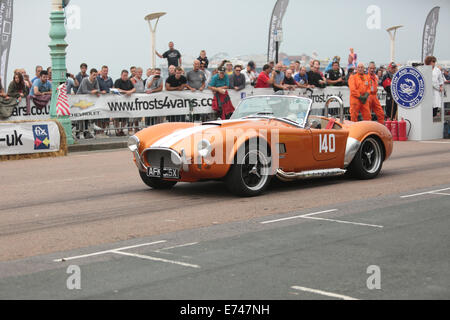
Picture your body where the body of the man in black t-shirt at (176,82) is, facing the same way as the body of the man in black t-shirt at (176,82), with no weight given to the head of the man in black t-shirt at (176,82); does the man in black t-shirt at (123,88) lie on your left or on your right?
on your right

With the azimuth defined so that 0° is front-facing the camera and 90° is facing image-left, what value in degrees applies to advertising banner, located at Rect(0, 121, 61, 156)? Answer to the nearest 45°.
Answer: approximately 0°

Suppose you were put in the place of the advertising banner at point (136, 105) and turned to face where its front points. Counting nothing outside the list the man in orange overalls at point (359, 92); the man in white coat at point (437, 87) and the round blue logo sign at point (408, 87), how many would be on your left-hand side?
3

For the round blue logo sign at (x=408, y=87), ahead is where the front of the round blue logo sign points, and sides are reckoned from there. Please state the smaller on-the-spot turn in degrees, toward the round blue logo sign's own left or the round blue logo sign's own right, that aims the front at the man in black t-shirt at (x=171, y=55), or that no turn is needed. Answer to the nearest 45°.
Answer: approximately 90° to the round blue logo sign's own right

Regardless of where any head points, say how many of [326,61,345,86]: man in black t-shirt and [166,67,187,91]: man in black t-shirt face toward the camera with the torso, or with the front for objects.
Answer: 2

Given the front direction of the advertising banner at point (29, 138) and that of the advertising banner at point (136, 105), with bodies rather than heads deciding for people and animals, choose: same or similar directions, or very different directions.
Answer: same or similar directions

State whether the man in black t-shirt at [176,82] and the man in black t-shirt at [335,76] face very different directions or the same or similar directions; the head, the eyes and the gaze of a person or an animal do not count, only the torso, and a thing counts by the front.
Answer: same or similar directions

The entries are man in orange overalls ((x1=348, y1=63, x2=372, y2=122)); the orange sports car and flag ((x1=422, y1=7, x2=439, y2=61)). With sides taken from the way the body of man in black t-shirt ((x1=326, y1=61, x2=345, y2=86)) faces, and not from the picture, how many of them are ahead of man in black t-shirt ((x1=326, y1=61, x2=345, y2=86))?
2

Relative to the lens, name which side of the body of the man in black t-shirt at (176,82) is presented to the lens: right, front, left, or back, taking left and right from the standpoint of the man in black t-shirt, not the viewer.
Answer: front

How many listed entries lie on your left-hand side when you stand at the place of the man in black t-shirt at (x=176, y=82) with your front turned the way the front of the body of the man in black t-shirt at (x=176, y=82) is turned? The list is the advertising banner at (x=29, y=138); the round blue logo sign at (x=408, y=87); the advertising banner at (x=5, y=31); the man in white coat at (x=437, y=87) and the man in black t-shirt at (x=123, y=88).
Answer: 2

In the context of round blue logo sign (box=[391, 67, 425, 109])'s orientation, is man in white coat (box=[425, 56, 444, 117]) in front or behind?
behind

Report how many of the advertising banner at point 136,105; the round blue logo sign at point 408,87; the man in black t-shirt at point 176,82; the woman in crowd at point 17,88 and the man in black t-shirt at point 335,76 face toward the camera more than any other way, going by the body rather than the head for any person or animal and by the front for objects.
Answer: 5

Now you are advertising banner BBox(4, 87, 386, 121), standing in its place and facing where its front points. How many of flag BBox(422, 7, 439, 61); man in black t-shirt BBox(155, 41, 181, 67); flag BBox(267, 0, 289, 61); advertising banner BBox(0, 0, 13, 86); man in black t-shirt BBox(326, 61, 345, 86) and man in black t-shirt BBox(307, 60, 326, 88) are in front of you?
0

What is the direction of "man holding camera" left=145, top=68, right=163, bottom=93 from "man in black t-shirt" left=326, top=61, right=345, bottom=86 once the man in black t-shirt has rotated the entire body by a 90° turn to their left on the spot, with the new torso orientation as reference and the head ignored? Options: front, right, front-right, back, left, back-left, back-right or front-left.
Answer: back-right

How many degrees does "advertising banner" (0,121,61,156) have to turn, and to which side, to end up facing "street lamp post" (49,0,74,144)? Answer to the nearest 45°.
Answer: approximately 180°

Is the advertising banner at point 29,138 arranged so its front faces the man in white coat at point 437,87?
no

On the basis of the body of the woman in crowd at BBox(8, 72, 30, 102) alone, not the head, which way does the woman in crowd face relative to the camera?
toward the camera
